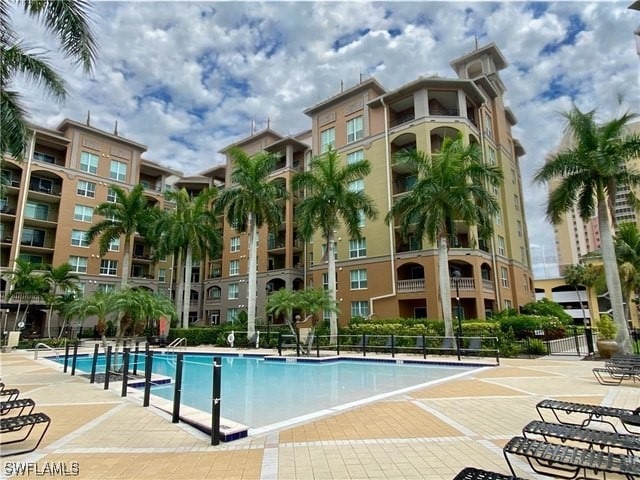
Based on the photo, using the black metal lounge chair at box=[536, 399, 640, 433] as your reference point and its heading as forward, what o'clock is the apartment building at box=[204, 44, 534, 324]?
The apartment building is roughly at 2 o'clock from the black metal lounge chair.

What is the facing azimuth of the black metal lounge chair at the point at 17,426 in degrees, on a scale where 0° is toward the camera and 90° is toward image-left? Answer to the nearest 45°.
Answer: approximately 270°

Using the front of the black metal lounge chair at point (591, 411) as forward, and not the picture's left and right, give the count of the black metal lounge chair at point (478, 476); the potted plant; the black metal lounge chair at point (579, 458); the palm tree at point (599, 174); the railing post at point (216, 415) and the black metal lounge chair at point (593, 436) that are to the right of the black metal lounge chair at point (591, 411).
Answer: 2

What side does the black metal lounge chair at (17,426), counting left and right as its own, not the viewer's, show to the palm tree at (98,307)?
left

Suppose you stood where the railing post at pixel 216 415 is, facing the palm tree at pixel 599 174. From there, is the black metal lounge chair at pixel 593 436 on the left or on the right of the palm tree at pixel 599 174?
right

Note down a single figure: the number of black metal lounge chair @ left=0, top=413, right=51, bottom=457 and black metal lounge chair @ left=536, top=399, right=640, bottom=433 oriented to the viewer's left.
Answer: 1

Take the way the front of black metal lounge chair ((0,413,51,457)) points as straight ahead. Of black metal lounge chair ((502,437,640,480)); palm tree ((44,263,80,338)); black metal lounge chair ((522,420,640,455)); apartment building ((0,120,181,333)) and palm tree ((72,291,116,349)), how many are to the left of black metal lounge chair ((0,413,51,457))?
3

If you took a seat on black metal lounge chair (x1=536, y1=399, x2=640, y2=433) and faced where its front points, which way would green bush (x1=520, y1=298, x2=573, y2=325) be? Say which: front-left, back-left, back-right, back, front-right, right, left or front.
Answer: right

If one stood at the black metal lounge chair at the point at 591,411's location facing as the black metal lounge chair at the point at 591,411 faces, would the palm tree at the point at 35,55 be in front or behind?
in front
